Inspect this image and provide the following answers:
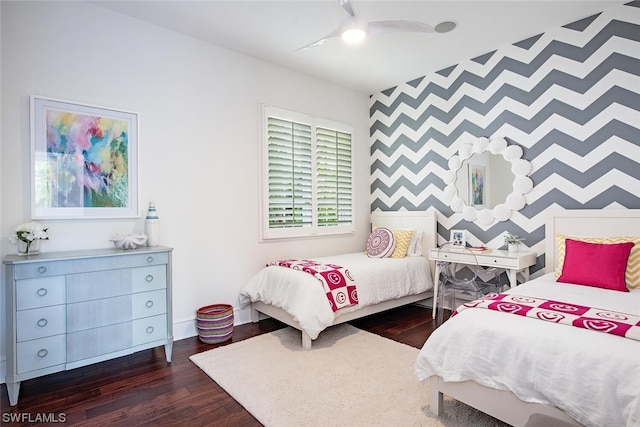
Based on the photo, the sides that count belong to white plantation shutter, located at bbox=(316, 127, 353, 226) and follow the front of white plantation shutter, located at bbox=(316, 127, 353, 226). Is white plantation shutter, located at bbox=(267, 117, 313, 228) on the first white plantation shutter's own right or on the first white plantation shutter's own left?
on the first white plantation shutter's own right

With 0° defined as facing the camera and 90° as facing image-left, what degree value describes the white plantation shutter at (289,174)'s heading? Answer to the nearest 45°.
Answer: approximately 315°

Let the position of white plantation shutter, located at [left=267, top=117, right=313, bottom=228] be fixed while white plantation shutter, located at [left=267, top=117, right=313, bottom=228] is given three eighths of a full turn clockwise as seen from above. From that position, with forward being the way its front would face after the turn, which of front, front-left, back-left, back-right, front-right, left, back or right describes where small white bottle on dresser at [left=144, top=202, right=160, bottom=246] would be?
front-left

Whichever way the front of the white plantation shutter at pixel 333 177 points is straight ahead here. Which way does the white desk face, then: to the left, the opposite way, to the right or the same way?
to the right

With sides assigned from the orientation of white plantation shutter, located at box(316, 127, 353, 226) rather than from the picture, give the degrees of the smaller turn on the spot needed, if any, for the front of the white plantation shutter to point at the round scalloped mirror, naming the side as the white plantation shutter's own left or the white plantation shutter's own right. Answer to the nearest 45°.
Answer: approximately 45° to the white plantation shutter's own left

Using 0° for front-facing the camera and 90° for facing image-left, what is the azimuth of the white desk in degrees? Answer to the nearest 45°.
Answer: approximately 45°

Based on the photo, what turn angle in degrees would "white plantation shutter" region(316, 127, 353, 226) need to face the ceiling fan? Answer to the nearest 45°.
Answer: approximately 45° to its right

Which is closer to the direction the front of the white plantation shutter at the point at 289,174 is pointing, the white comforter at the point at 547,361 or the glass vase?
the white comforter

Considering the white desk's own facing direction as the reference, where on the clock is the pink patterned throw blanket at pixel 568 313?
The pink patterned throw blanket is roughly at 10 o'clock from the white desk.

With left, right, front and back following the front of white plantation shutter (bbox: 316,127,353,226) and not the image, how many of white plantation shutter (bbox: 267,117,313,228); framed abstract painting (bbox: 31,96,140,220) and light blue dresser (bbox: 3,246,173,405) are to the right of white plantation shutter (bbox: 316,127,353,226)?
3
